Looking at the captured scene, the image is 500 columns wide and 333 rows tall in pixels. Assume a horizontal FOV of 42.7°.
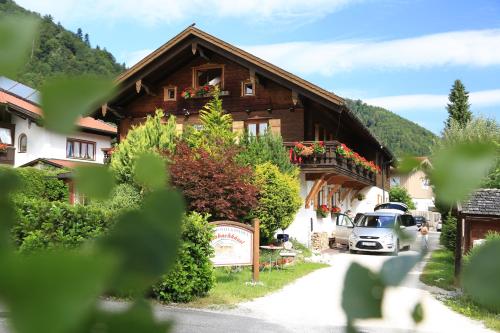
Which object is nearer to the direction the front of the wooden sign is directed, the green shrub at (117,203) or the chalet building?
the green shrub

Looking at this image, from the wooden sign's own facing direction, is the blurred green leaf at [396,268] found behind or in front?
in front

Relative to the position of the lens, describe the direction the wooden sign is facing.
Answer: facing the viewer

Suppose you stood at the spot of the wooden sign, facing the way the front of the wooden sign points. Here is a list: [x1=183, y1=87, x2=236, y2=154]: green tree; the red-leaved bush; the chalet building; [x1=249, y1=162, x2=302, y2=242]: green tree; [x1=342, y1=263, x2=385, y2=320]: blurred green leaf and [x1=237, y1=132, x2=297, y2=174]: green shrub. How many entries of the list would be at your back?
5

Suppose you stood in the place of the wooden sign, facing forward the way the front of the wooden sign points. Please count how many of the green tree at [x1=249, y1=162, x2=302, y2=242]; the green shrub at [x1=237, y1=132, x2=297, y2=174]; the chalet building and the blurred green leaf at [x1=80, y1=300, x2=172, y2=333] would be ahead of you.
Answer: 1

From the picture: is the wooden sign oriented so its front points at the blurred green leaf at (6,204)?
yes

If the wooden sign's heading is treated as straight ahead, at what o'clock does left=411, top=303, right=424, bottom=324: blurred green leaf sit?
The blurred green leaf is roughly at 12 o'clock from the wooden sign.

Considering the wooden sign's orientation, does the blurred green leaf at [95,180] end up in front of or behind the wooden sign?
in front

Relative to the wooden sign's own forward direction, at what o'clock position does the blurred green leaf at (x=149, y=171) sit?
The blurred green leaf is roughly at 12 o'clock from the wooden sign.

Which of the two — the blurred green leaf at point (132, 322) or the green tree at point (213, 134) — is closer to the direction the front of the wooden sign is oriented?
the blurred green leaf

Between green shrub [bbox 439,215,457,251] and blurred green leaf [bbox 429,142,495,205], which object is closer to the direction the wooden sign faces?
the blurred green leaf

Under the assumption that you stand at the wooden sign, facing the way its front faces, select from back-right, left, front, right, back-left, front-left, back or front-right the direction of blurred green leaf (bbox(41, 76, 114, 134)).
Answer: front

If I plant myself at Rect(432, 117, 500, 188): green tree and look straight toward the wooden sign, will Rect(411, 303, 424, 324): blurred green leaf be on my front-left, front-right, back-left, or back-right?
front-left
